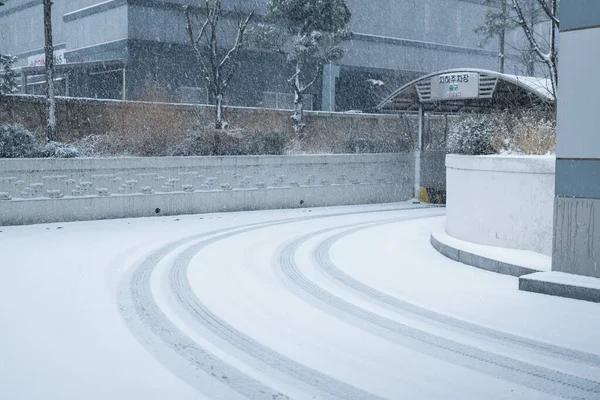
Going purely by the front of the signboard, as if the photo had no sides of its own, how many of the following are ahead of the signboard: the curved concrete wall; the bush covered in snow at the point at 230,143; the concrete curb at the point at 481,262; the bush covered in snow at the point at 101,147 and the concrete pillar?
5

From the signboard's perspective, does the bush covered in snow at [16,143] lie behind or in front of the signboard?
in front

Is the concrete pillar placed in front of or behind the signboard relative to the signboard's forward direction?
in front

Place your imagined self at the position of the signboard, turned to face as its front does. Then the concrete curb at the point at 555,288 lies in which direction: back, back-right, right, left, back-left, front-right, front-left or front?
front

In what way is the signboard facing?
toward the camera
